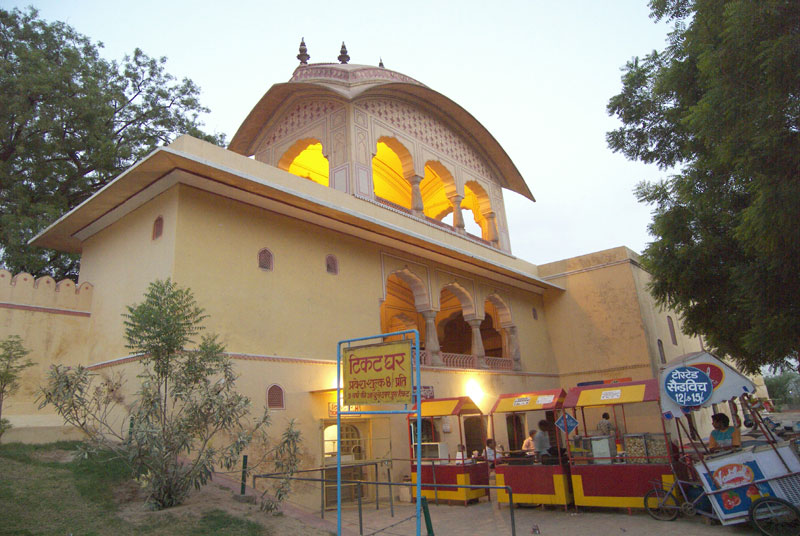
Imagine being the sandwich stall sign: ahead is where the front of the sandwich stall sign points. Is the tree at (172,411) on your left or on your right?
on your right

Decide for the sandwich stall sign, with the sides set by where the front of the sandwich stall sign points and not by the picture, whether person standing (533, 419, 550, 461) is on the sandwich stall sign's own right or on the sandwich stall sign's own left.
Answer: on the sandwich stall sign's own right

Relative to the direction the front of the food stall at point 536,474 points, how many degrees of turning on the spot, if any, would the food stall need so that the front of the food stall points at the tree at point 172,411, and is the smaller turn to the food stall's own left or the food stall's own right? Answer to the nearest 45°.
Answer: approximately 45° to the food stall's own right

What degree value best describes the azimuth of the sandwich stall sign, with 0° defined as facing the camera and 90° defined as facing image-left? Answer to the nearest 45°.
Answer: approximately 0°

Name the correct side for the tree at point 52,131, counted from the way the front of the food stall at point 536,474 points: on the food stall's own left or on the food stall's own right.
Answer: on the food stall's own right

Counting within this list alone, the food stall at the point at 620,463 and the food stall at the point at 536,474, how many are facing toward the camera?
2

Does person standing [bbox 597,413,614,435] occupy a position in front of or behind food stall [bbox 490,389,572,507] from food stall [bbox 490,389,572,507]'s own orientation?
behind
